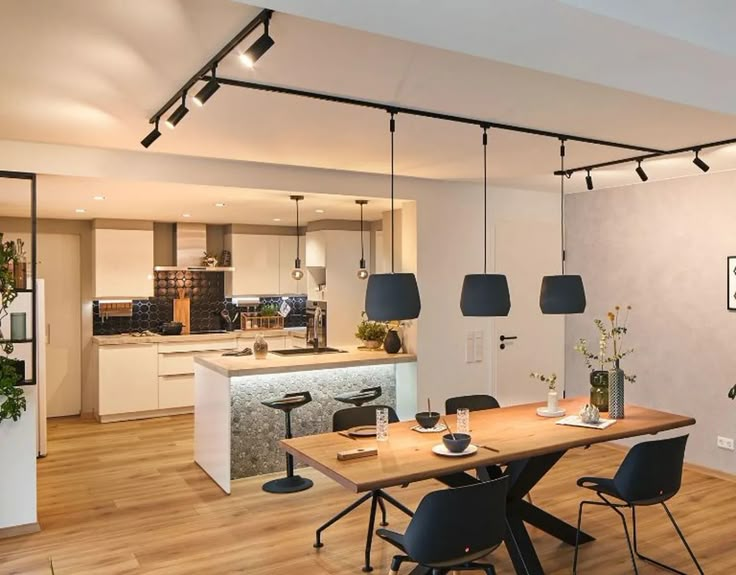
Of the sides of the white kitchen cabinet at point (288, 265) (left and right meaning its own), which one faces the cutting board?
right

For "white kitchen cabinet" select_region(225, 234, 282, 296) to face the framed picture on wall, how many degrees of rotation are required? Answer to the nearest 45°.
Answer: approximately 45° to its left

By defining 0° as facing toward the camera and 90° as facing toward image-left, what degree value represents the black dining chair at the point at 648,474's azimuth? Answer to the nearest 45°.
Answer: approximately 135°

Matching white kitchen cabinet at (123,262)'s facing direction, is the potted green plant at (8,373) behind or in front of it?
in front

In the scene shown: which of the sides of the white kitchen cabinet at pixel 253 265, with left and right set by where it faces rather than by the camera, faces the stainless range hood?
right

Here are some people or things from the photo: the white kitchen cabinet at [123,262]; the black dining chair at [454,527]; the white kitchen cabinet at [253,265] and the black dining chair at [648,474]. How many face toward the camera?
2

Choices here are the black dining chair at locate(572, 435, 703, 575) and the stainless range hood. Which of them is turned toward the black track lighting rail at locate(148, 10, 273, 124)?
the stainless range hood

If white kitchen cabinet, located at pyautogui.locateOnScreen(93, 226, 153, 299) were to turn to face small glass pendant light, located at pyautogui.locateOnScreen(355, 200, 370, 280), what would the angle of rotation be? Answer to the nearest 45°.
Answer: approximately 45° to its left

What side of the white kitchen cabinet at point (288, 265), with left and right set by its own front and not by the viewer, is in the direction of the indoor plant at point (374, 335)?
front

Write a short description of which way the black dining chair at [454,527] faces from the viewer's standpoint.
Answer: facing away from the viewer and to the left of the viewer

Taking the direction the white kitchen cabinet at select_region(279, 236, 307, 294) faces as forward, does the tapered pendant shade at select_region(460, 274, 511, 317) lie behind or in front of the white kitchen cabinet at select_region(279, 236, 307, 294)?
in front

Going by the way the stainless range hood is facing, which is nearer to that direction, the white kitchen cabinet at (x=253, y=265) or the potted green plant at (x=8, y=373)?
the potted green plant
